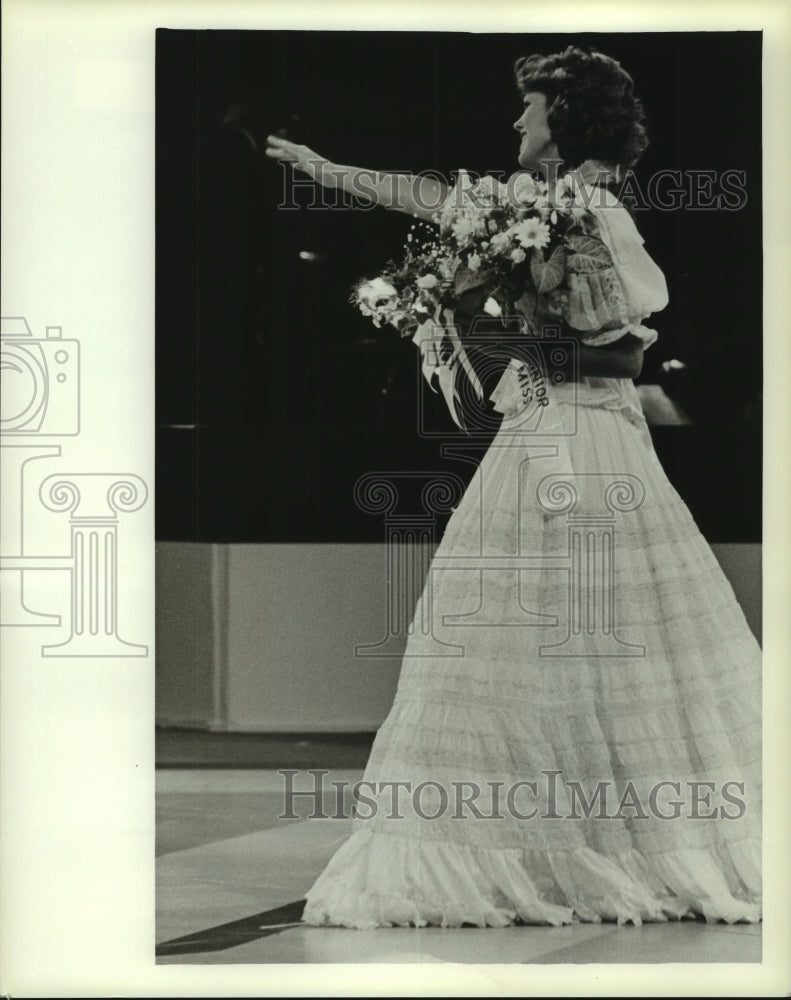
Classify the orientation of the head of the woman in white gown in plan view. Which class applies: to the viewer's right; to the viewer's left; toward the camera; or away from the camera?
to the viewer's left

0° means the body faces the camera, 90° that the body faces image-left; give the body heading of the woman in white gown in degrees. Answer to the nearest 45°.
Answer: approximately 90°
